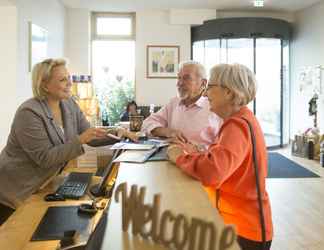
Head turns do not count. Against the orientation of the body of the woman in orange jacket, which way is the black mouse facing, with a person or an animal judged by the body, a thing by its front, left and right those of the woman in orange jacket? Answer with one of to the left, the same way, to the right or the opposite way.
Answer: the opposite way

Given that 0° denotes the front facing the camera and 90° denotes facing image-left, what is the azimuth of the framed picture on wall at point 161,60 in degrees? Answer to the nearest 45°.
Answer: approximately 0°

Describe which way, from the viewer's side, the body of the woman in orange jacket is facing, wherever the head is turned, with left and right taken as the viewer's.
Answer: facing to the left of the viewer

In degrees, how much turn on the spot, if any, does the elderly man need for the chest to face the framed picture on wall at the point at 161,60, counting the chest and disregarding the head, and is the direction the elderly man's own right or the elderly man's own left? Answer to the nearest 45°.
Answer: approximately 135° to the elderly man's own right

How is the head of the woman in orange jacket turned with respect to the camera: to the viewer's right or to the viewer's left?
to the viewer's left

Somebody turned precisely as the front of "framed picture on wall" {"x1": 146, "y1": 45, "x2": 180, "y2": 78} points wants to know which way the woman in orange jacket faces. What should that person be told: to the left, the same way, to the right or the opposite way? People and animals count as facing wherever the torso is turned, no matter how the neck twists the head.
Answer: to the right

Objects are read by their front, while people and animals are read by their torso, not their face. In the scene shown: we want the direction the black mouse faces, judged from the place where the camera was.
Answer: facing to the right of the viewer

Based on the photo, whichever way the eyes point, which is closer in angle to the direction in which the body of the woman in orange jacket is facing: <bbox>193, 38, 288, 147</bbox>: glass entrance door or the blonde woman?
the blonde woman

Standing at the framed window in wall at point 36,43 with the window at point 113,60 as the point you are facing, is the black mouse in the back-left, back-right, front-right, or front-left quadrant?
back-right

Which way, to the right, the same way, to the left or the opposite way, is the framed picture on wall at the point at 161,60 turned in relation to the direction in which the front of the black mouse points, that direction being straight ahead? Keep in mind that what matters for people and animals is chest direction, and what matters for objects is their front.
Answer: to the right
